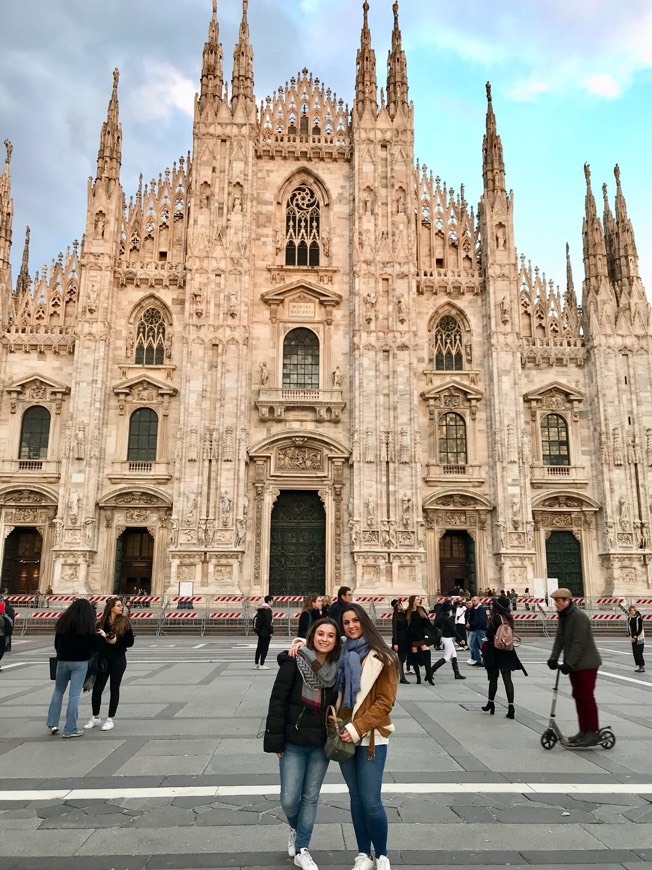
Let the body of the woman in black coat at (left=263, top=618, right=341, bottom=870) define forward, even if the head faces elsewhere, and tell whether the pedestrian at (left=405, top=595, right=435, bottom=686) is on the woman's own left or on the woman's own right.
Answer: on the woman's own left

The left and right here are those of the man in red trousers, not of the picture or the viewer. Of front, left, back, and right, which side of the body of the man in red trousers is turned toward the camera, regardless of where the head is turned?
left

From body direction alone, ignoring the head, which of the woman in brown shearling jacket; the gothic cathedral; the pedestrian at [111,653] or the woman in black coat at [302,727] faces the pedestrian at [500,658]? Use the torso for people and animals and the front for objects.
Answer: the gothic cathedral

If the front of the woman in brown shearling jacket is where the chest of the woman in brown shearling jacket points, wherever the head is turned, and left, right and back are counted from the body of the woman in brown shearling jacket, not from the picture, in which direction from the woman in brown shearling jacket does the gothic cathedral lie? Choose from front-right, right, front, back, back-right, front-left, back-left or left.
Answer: back-right

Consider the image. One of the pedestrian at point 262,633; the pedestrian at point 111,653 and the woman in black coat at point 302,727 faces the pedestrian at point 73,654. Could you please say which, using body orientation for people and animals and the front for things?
the pedestrian at point 111,653

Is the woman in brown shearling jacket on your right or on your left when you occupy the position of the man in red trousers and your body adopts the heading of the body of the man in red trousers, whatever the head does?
on your left

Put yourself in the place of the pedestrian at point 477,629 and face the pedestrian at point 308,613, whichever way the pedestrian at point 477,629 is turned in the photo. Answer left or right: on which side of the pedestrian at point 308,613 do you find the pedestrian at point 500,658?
left

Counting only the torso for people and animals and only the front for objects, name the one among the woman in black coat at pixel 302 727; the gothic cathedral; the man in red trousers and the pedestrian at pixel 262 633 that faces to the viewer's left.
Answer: the man in red trousers
